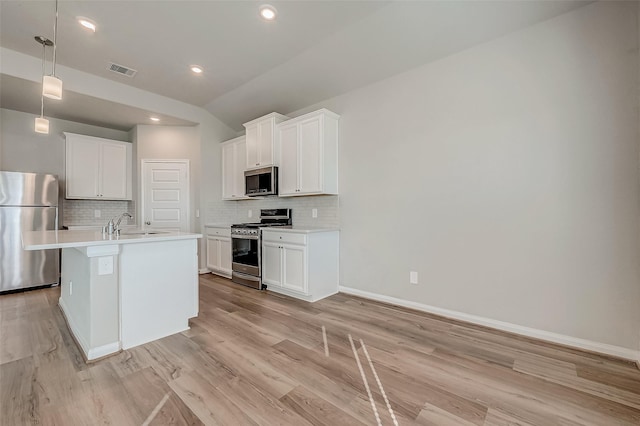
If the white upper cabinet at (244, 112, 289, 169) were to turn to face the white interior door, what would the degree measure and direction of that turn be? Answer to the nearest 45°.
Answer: approximately 90° to its right

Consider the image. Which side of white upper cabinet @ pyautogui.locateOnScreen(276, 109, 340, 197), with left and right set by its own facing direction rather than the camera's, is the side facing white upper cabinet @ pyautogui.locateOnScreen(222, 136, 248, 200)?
right

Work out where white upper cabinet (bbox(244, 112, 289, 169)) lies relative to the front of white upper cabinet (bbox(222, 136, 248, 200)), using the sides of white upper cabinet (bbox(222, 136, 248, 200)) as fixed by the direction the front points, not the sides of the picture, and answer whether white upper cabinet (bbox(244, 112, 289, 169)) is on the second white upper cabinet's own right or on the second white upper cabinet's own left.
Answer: on the second white upper cabinet's own left

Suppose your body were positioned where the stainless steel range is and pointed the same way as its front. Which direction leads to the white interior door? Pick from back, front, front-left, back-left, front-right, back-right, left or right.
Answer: right

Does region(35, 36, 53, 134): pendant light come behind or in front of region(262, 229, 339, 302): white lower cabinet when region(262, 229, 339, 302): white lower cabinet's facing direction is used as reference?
in front

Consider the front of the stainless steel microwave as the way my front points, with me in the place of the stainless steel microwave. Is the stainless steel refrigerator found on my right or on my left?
on my right

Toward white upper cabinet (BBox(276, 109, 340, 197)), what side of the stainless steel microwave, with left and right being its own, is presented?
left

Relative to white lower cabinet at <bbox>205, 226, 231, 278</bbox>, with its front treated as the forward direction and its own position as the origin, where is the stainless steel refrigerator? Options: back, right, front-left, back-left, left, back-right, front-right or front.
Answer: front-right
